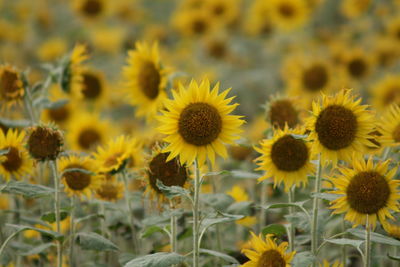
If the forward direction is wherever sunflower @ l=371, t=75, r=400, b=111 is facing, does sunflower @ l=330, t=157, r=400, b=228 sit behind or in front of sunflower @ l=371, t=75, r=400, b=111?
in front

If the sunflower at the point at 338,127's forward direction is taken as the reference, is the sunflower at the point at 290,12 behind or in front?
behind

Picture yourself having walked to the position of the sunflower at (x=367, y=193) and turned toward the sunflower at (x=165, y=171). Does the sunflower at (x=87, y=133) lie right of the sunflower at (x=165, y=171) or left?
right

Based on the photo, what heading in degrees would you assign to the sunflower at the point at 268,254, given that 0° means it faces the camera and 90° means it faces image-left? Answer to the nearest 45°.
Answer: approximately 0°

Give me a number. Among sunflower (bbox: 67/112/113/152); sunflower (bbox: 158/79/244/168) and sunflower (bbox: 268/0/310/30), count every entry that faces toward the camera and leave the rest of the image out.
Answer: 3

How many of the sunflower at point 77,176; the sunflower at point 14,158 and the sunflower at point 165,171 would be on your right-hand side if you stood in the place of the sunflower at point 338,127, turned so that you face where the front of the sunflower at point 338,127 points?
3

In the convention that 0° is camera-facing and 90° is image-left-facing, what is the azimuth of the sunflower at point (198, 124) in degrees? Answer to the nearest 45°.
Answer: approximately 0°

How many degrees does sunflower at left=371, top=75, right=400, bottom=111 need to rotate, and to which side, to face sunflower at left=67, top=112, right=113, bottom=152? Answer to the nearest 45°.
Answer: approximately 45° to its right

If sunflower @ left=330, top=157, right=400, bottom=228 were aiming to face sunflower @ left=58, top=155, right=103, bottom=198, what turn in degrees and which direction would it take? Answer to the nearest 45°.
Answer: approximately 90° to its right
